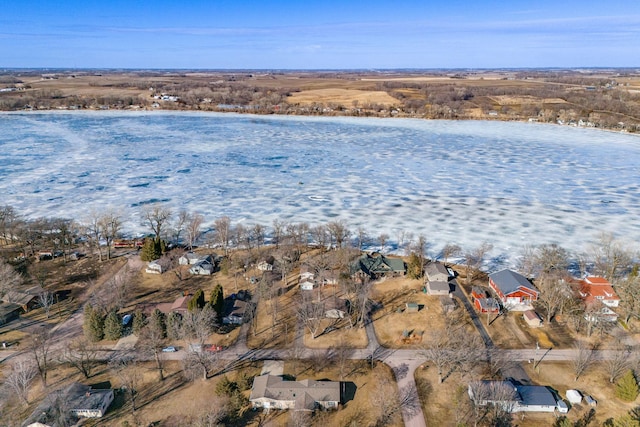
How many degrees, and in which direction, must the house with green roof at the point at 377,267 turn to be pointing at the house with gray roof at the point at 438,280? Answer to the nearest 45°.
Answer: approximately 90° to its left

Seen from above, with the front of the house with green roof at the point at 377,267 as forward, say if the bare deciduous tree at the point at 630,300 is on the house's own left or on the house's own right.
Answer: on the house's own left

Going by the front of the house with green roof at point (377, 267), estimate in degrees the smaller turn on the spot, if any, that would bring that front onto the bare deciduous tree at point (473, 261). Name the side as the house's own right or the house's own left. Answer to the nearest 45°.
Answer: approximately 90° to the house's own left

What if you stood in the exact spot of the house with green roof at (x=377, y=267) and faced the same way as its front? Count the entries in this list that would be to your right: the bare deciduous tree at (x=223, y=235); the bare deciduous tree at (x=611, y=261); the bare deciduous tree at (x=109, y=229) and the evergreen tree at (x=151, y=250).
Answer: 3

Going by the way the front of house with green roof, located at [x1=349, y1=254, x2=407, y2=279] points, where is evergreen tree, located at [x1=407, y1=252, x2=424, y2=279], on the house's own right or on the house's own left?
on the house's own left

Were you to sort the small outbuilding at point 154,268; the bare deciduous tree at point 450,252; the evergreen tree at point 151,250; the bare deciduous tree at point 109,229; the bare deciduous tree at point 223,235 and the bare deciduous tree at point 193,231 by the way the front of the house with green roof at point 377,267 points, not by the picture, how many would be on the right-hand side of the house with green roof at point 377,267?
5

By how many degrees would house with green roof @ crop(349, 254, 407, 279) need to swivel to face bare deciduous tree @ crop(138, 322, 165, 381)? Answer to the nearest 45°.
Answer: approximately 45° to its right

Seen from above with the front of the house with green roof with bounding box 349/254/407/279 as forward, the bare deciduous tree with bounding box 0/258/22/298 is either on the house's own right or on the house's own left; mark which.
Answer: on the house's own right

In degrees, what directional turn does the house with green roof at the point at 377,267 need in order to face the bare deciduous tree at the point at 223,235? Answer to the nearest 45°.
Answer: approximately 90° to its right

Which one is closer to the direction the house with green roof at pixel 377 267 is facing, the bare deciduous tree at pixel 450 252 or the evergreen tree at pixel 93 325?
the evergreen tree

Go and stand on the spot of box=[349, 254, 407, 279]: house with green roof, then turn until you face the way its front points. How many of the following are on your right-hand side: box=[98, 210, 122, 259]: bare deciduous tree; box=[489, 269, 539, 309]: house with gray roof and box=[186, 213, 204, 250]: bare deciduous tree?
2

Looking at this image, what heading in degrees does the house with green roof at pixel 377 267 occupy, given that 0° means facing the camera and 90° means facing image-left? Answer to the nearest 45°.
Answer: approximately 0°

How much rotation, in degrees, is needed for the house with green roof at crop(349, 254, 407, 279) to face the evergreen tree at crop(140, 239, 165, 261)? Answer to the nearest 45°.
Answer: approximately 90° to its right

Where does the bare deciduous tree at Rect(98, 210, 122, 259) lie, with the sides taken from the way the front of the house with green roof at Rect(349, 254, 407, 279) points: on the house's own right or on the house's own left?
on the house's own right
